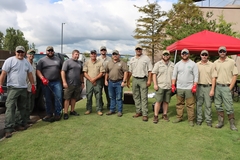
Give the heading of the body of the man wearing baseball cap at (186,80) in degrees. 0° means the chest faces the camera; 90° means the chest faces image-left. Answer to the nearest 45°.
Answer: approximately 0°

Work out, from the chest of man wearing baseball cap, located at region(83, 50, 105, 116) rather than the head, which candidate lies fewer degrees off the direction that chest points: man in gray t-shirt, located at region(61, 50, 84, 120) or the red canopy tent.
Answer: the man in gray t-shirt

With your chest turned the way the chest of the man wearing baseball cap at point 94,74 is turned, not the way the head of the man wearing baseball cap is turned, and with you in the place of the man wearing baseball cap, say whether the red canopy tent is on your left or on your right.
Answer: on your left

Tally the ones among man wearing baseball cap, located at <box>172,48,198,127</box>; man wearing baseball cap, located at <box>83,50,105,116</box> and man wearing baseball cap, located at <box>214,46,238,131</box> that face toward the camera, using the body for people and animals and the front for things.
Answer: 3

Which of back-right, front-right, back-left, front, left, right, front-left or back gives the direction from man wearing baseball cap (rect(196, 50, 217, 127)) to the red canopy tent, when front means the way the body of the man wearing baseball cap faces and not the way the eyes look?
back

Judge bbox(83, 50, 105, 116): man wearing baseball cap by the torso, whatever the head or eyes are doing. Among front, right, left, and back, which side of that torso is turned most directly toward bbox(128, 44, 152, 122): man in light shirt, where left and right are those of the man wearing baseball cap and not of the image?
left

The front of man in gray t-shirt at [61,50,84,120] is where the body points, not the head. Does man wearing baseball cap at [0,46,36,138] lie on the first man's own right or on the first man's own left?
on the first man's own right

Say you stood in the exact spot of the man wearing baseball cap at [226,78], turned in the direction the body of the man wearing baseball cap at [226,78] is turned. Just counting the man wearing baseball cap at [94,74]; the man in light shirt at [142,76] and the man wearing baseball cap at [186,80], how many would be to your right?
3
